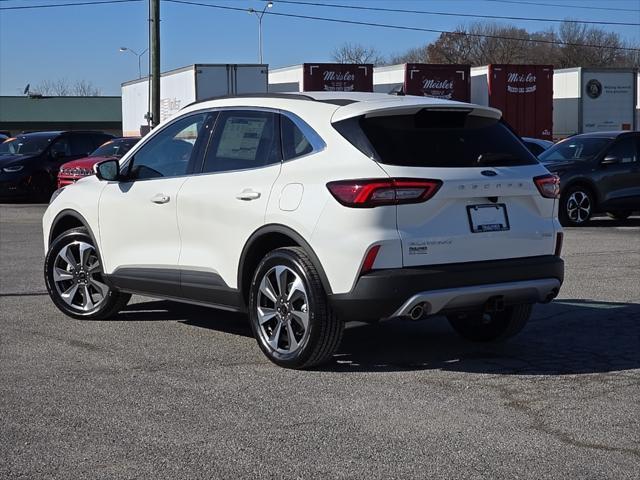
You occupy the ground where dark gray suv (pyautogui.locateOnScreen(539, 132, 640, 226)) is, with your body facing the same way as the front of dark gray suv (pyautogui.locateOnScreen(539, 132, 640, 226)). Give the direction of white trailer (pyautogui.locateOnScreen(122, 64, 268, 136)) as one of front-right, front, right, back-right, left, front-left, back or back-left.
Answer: right

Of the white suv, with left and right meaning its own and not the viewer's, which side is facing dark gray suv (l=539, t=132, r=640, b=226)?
right

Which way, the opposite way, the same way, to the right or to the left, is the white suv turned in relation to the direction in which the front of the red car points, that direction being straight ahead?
to the right

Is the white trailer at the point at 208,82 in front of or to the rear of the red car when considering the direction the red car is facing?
to the rear

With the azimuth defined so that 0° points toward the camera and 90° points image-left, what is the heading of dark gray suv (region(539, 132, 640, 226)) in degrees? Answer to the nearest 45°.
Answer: approximately 45°

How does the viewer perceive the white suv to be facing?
facing away from the viewer and to the left of the viewer

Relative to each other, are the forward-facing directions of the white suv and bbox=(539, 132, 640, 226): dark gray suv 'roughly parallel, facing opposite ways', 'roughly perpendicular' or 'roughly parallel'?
roughly perpendicular

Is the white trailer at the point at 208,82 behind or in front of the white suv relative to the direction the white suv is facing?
in front

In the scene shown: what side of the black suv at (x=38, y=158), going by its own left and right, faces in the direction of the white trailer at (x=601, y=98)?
back

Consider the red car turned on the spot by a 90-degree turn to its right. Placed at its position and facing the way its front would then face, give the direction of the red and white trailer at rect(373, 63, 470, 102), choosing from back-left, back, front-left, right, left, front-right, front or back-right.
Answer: right

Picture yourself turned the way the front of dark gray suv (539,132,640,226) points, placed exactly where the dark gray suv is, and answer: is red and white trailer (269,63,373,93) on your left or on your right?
on your right

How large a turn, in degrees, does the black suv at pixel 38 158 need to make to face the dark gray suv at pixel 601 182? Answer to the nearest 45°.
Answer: approximately 90° to its left

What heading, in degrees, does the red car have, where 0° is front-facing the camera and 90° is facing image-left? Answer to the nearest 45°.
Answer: approximately 45°

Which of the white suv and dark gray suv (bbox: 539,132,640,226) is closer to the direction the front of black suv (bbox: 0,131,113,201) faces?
the white suv

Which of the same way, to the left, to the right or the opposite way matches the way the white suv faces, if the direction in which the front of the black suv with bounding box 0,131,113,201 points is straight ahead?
to the right
